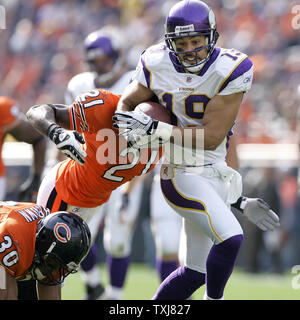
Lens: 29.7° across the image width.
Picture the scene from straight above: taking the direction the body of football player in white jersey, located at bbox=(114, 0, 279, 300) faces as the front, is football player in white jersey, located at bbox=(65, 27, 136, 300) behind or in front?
behind

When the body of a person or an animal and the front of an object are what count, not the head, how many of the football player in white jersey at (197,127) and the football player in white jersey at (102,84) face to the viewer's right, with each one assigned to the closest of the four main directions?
0

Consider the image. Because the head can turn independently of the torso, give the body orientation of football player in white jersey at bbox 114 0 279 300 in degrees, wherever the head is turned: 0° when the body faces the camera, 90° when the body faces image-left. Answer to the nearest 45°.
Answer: approximately 0°

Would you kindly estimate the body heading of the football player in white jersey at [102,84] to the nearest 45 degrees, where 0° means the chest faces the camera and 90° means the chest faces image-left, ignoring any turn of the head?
approximately 45°

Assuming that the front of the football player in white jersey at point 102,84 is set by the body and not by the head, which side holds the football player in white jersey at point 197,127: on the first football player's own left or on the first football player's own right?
on the first football player's own left
